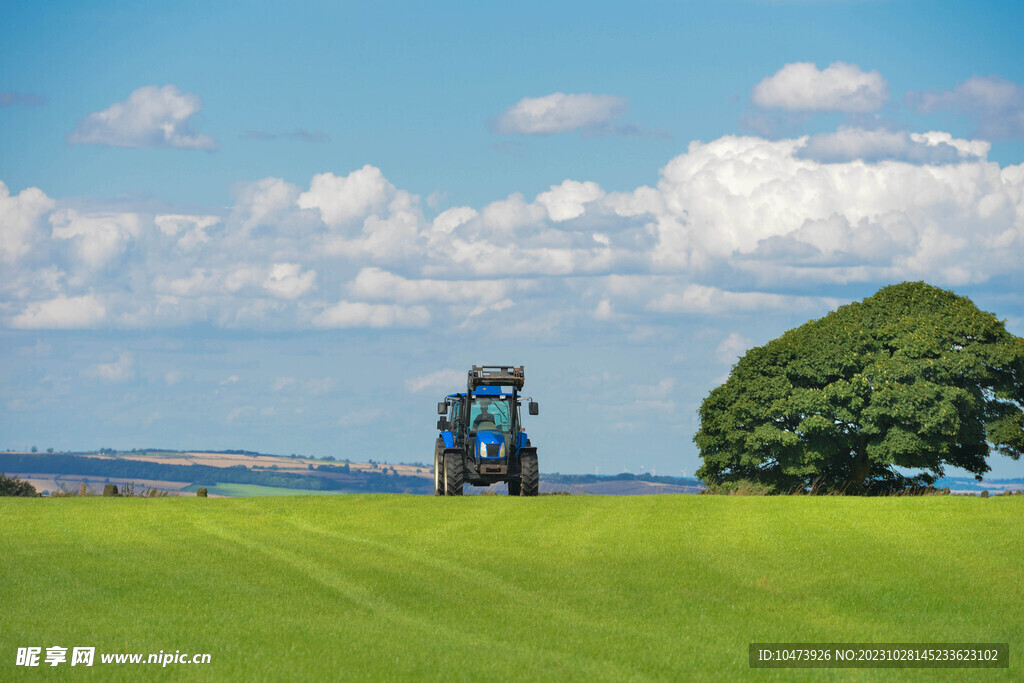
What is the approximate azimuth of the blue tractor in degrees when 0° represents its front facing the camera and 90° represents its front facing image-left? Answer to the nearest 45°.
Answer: approximately 0°

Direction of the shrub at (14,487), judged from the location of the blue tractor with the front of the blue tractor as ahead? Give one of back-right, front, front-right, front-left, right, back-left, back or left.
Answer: back-right

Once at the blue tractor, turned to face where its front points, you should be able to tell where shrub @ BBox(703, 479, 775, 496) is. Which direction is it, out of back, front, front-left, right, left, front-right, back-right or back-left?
back-left

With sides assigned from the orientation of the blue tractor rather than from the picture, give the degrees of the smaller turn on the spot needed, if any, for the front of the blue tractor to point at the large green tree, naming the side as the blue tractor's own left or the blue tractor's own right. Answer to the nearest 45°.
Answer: approximately 135° to the blue tractor's own left
